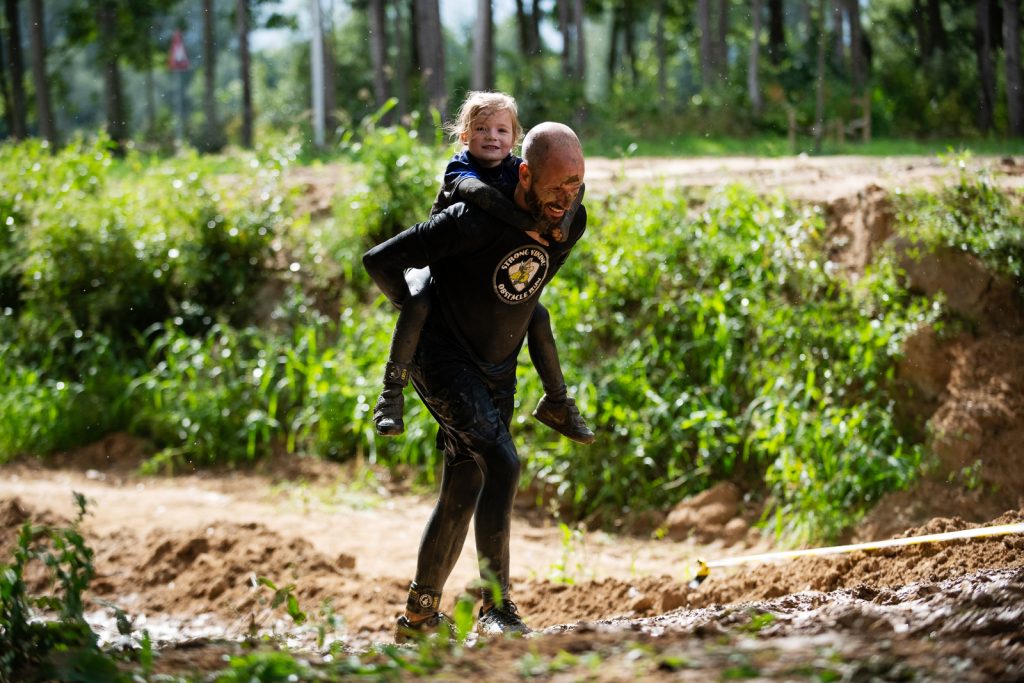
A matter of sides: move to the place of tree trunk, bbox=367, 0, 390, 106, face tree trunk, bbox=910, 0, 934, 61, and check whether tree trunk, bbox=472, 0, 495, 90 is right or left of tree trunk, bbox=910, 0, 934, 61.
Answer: right

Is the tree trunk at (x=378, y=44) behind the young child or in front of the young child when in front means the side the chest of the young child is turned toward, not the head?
behind

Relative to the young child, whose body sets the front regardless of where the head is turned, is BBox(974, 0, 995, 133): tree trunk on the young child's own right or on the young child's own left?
on the young child's own left

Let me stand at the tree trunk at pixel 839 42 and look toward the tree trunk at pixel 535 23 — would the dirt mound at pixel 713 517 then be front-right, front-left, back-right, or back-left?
back-left

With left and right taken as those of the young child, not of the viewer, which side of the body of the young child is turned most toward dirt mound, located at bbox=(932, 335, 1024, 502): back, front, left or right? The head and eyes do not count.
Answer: left

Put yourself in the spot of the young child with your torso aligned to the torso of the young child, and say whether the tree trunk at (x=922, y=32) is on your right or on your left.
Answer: on your left

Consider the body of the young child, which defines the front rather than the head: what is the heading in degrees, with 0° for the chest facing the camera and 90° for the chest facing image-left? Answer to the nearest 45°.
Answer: approximately 315°

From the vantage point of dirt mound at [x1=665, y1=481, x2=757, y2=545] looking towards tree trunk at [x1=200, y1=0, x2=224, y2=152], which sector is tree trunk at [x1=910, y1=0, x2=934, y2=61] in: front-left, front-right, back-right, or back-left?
front-right

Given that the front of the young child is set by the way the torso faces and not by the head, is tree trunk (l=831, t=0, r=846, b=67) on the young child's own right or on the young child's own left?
on the young child's own left

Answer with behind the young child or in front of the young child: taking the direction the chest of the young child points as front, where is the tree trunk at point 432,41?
behind

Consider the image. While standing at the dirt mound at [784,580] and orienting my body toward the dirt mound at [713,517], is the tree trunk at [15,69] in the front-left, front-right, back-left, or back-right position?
front-left

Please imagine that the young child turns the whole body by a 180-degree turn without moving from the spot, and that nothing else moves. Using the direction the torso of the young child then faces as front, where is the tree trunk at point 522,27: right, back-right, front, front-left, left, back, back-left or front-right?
front-right
